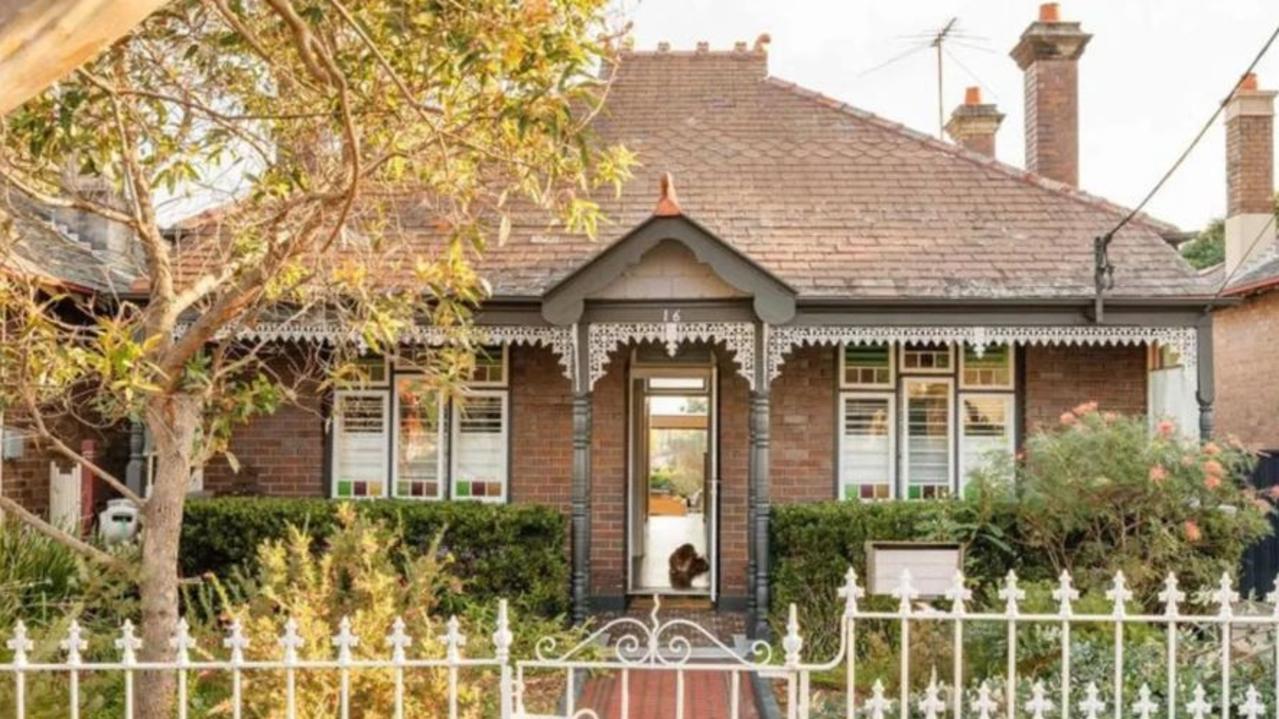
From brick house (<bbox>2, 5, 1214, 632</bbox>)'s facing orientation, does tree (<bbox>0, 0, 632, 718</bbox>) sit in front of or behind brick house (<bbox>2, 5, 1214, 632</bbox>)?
in front

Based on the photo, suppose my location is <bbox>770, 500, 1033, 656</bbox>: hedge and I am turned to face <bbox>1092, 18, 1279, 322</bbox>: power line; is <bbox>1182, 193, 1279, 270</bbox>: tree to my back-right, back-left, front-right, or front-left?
front-left

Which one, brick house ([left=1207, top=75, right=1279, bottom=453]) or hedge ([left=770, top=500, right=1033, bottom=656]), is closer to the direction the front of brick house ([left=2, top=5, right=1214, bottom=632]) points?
the hedge

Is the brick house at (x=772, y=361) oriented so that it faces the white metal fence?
yes

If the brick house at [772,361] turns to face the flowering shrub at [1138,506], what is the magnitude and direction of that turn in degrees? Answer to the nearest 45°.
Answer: approximately 45° to its left

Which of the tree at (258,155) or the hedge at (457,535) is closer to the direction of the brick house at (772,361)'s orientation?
the tree

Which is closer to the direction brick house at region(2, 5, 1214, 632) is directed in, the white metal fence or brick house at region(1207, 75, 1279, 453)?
the white metal fence

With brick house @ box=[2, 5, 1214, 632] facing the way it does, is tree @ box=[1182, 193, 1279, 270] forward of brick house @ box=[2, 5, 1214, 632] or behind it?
behind

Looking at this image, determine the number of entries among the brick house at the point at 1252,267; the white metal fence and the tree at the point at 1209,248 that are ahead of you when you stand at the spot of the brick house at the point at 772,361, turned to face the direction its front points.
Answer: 1

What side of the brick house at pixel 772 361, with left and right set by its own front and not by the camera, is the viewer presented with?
front
